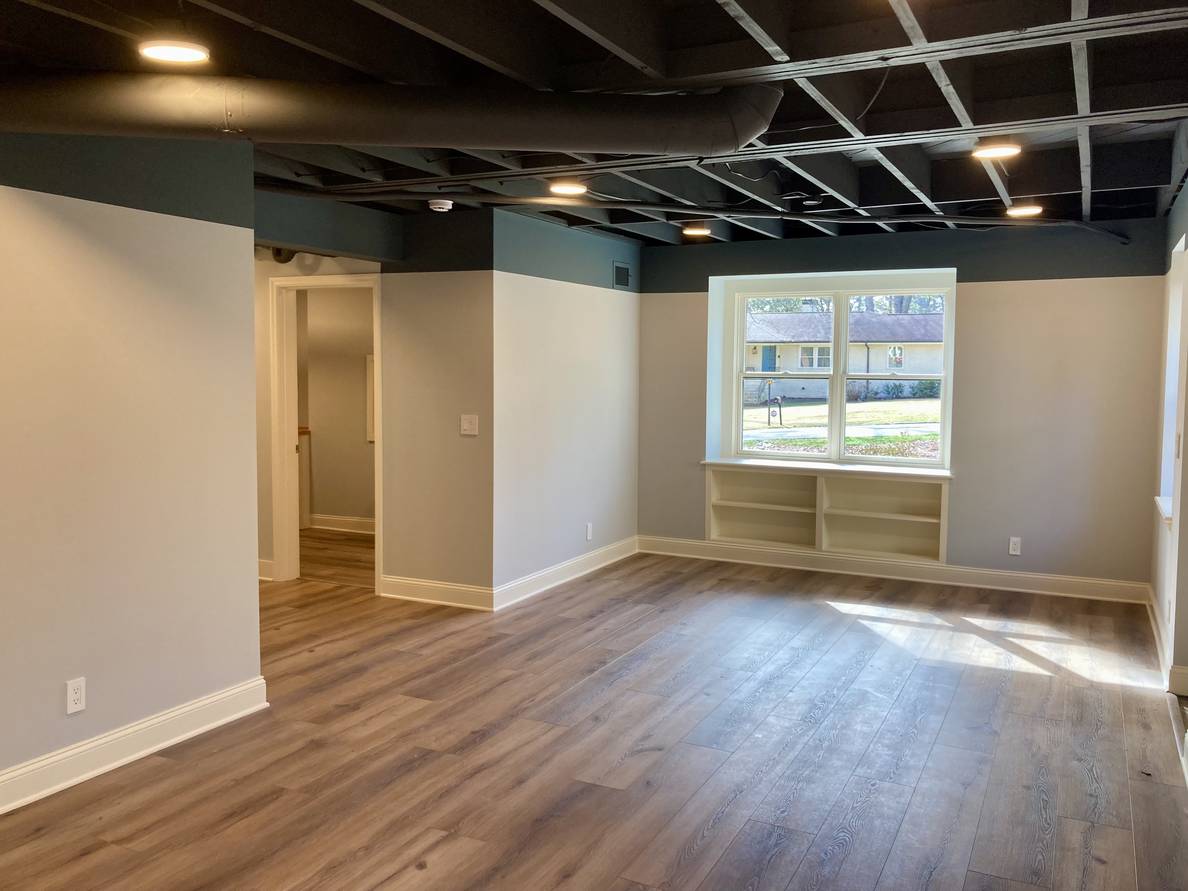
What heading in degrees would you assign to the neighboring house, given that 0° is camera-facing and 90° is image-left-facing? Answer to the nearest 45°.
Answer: approximately 0°

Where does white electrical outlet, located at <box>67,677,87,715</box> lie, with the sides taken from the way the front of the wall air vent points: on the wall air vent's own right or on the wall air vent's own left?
on the wall air vent's own right

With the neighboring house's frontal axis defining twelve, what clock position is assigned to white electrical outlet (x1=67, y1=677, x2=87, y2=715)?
The white electrical outlet is roughly at 1 o'clock from the neighboring house.

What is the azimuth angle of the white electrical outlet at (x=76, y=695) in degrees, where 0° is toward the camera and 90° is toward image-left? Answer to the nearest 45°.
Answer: approximately 315°

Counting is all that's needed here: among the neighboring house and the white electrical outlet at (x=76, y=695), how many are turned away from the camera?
0

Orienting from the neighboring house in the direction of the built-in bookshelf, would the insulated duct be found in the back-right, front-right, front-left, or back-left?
front-right

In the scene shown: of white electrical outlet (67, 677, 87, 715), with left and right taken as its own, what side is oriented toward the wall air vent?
left

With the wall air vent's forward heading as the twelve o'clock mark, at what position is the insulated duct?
The insulated duct is roughly at 2 o'clock from the wall air vent.

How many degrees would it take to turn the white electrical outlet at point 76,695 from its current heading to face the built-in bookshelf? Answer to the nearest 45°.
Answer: approximately 45° to its left

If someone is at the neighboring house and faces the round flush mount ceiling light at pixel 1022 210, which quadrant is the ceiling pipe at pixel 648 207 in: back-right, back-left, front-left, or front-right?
front-right

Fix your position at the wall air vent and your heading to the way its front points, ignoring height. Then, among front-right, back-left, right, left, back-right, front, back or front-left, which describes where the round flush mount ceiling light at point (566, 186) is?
front-right

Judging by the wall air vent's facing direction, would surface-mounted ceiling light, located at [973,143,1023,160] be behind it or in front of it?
in front

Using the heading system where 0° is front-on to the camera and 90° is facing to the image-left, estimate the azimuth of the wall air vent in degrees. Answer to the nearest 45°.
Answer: approximately 315°

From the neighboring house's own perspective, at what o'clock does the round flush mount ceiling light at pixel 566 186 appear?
The round flush mount ceiling light is roughly at 1 o'clock from the neighboring house.

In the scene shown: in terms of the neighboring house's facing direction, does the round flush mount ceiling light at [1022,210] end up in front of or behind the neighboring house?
in front

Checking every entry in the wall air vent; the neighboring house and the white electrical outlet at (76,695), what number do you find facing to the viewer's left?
0
